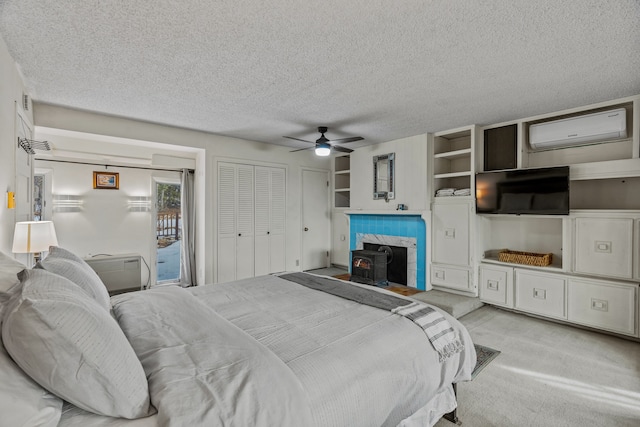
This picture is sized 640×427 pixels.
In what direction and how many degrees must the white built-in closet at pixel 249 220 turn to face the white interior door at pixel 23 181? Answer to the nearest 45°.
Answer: approximately 90° to its right

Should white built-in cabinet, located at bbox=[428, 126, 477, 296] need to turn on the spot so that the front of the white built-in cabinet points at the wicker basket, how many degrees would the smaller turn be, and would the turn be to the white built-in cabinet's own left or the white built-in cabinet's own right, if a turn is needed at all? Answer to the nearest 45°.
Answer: approximately 135° to the white built-in cabinet's own left

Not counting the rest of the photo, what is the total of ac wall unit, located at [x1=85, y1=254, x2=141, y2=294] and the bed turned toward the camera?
1

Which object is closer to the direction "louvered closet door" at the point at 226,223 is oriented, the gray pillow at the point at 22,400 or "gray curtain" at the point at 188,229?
the gray pillow

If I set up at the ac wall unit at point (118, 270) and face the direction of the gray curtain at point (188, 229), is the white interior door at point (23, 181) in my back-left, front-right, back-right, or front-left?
back-right

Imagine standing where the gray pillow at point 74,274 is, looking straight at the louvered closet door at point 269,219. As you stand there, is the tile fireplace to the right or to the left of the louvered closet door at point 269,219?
right
